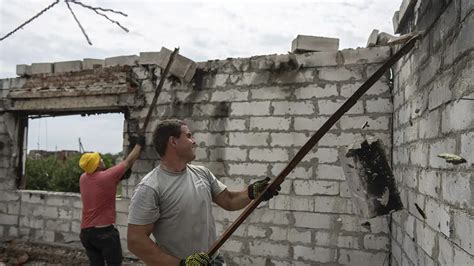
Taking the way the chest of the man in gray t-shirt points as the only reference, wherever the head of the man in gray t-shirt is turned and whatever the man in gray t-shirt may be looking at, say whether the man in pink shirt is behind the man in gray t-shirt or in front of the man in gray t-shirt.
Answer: behind

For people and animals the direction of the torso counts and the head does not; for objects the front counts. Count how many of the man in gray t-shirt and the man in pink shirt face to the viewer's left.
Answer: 0

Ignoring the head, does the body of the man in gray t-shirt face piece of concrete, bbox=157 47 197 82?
no

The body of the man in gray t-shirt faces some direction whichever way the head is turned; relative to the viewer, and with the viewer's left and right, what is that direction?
facing the viewer and to the right of the viewer

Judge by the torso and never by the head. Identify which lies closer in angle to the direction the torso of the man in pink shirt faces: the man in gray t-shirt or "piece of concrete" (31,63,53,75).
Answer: the piece of concrete

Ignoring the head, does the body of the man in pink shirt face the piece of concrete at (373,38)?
no

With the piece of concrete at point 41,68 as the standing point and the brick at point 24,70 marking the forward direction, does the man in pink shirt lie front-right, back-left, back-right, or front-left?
back-left

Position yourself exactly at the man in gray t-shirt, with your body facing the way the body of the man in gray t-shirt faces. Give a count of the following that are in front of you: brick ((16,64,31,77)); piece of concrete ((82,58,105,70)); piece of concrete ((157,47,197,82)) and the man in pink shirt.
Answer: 0

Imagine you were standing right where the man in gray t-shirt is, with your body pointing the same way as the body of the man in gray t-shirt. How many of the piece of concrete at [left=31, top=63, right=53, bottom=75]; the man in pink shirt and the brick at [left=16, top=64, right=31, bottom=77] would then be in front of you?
0

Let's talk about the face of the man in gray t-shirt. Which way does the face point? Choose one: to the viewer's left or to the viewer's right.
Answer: to the viewer's right

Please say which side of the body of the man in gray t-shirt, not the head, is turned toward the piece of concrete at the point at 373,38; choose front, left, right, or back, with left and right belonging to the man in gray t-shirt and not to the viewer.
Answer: left

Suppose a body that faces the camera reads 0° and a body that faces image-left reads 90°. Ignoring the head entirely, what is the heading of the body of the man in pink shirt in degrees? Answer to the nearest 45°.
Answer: approximately 225°

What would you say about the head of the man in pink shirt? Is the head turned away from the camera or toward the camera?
away from the camera

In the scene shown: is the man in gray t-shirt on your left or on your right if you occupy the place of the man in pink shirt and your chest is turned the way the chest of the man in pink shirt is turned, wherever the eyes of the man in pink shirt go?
on your right
